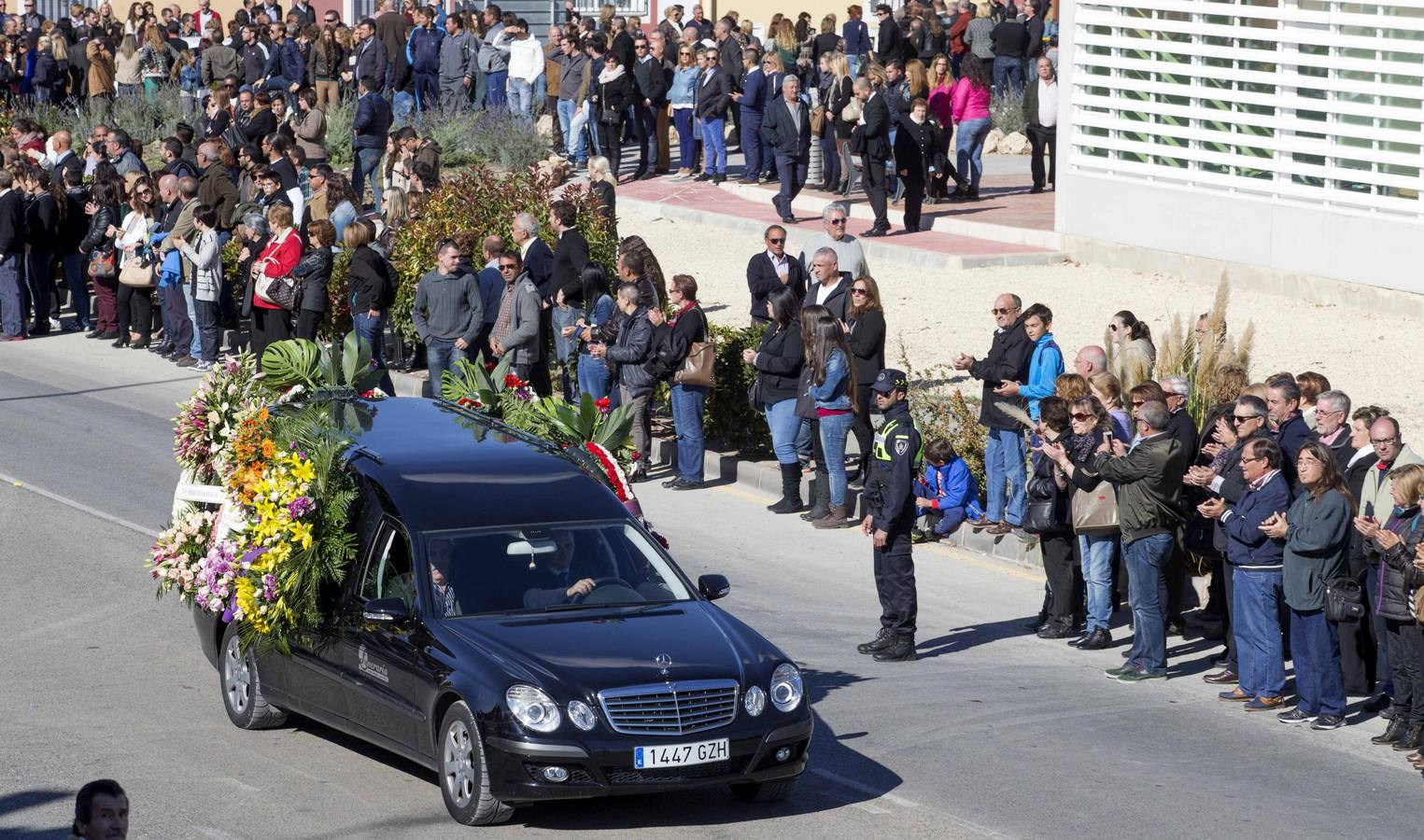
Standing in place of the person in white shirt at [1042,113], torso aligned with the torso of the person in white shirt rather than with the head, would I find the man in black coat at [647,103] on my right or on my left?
on my right

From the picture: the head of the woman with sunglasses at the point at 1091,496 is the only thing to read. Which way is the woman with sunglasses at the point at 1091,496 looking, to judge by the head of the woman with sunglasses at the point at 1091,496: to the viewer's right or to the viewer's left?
to the viewer's left

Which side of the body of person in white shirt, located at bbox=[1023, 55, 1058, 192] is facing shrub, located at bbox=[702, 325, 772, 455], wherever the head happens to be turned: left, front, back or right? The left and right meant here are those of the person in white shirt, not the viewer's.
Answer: front

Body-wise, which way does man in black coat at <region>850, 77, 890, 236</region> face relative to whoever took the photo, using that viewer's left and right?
facing to the left of the viewer

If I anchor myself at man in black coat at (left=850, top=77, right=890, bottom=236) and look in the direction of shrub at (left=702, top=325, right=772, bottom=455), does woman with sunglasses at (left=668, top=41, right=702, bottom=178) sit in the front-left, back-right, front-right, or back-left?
back-right

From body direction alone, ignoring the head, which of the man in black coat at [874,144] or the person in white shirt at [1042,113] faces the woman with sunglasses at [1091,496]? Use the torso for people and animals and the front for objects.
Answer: the person in white shirt

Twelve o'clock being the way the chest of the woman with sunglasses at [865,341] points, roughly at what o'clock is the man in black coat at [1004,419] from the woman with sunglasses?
The man in black coat is roughly at 9 o'clock from the woman with sunglasses.

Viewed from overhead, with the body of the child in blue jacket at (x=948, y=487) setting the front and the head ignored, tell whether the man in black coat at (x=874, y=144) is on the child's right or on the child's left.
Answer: on the child's right

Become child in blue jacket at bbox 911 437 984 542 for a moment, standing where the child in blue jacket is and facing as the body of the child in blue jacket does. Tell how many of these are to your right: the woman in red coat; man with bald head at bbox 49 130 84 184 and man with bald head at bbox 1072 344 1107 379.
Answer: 2

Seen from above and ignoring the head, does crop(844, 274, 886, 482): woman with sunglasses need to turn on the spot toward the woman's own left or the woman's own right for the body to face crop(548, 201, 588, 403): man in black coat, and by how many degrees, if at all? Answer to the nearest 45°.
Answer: approximately 90° to the woman's own right

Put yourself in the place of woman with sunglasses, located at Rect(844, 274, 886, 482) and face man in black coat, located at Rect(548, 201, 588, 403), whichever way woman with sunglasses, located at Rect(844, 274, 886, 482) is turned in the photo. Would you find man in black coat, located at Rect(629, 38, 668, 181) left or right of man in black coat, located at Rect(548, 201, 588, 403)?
right

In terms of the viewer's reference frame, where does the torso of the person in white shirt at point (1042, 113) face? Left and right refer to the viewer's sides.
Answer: facing the viewer

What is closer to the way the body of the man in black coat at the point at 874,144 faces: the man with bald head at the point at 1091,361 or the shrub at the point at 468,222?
the shrub

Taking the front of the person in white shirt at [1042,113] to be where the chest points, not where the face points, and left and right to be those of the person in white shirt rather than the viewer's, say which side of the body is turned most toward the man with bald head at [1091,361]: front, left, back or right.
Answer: front

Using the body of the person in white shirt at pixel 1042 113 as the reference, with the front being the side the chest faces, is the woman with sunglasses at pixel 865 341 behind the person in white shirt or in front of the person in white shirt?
in front

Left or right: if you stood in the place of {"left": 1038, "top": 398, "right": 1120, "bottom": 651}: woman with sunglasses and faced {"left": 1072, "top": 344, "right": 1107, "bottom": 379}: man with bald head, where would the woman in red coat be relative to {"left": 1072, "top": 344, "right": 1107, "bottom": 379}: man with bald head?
left

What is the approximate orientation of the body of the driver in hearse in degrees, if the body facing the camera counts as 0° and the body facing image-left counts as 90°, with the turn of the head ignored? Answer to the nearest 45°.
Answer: approximately 315°

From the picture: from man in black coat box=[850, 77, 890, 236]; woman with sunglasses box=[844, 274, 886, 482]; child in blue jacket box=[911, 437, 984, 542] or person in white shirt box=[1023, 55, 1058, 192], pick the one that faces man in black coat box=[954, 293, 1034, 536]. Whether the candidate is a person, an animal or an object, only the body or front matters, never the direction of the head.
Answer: the person in white shirt
